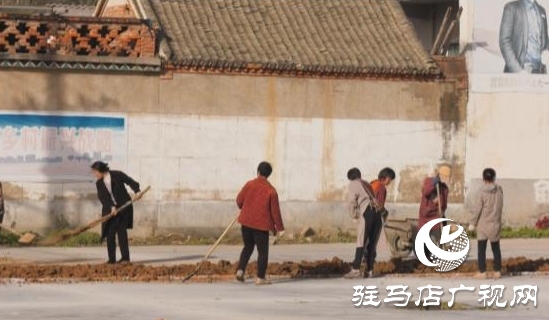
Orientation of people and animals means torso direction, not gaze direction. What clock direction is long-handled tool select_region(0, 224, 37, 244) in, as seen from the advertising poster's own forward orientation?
The long-handled tool is roughly at 2 o'clock from the advertising poster.

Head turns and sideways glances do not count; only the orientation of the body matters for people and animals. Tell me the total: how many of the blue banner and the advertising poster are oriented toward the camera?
2

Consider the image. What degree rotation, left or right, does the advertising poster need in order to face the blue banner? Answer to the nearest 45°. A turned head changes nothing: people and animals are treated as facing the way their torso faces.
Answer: approximately 45° to its right

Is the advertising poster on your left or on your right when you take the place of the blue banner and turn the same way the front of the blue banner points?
on your left

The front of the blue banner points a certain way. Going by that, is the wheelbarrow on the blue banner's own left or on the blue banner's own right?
on the blue banner's own left

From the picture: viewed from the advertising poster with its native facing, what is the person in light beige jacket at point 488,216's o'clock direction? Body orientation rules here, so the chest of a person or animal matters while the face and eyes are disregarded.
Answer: The person in light beige jacket is roughly at 12 o'clock from the advertising poster.

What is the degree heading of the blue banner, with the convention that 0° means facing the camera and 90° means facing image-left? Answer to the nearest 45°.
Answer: approximately 0°
